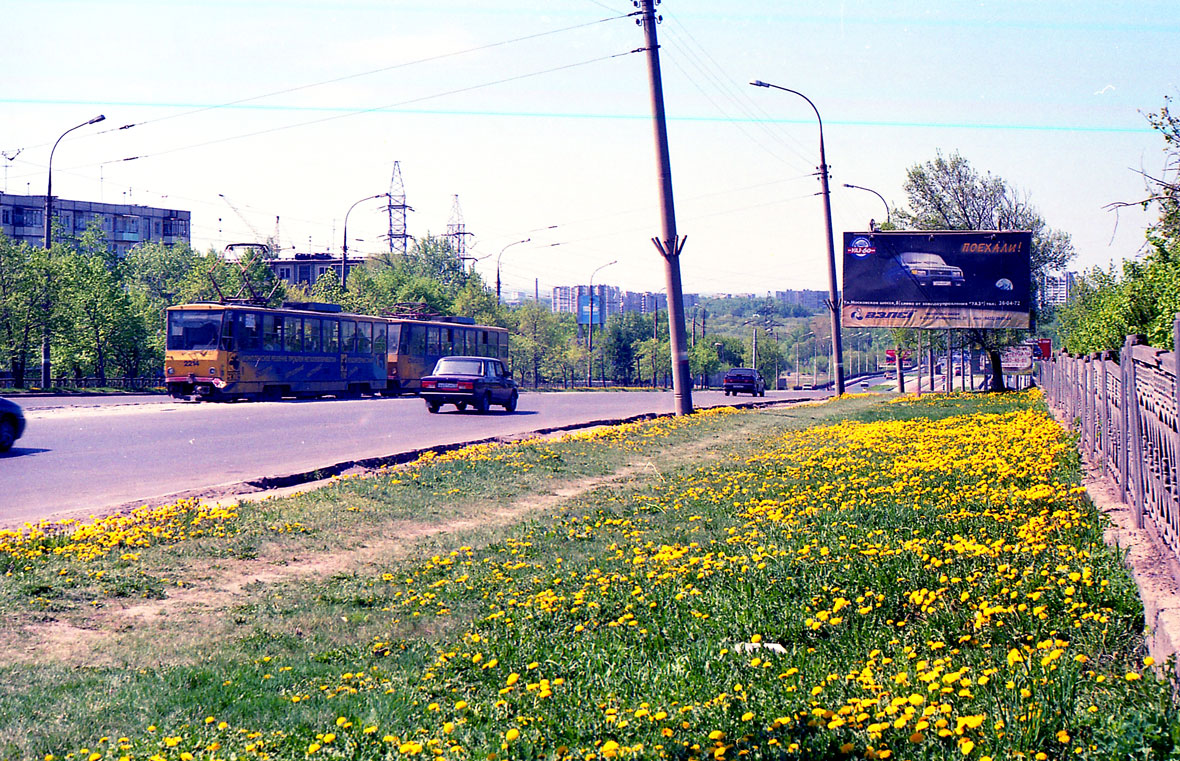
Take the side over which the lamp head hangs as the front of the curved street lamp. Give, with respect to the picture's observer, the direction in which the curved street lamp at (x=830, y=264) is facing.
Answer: facing to the left of the viewer

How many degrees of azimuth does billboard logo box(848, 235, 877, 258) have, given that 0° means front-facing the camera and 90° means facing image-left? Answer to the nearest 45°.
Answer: approximately 0°

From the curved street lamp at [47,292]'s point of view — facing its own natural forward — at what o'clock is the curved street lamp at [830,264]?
the curved street lamp at [830,264] is roughly at 1 o'clock from the curved street lamp at [47,292].

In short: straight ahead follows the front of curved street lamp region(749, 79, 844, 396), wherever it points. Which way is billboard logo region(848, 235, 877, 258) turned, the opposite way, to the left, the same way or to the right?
to the left

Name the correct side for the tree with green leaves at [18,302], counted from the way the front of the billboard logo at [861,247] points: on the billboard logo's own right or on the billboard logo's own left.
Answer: on the billboard logo's own right

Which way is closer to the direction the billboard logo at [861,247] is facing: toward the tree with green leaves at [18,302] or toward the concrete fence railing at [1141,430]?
the concrete fence railing

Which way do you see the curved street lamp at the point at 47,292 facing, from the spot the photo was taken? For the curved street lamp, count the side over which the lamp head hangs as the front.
facing to the right of the viewer
